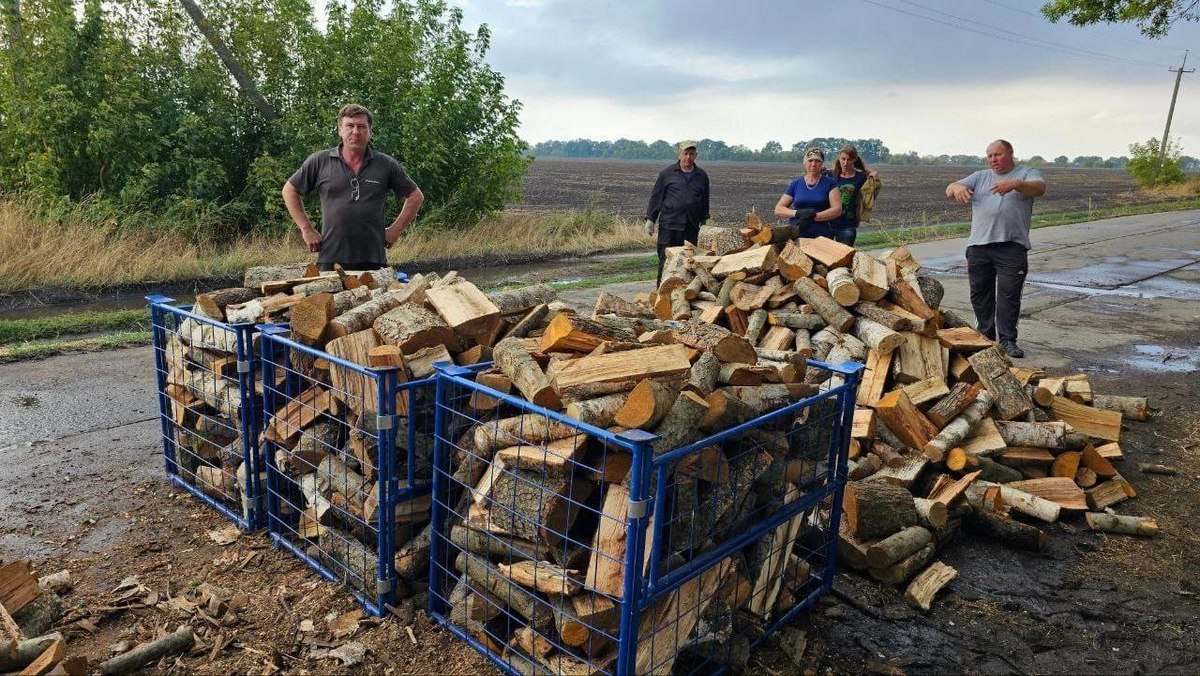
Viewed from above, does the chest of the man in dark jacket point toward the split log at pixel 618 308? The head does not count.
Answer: yes

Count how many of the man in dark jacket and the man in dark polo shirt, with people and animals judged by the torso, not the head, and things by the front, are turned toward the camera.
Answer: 2

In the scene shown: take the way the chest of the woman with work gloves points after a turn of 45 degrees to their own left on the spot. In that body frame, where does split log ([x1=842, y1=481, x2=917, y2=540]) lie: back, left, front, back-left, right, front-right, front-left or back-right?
front-right

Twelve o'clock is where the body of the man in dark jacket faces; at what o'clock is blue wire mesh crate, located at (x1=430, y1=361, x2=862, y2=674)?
The blue wire mesh crate is roughly at 12 o'clock from the man in dark jacket.

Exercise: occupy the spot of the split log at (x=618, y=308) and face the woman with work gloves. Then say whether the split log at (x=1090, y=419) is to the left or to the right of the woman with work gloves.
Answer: right

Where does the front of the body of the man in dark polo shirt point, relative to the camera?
toward the camera

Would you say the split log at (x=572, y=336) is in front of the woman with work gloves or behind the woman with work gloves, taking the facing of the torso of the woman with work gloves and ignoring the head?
in front

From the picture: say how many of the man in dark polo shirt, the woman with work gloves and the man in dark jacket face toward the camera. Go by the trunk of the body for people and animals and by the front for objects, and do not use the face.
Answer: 3

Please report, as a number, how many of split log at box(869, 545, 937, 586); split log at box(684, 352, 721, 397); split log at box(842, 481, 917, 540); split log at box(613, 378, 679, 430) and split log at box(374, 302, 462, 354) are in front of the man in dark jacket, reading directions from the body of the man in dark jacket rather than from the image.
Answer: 5

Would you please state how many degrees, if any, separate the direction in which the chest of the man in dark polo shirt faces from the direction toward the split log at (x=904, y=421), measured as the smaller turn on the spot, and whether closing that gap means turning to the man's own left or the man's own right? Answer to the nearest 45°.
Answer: approximately 45° to the man's own left

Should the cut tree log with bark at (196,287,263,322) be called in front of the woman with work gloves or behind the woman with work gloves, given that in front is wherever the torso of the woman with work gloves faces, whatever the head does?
in front

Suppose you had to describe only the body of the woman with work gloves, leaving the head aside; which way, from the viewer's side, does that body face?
toward the camera

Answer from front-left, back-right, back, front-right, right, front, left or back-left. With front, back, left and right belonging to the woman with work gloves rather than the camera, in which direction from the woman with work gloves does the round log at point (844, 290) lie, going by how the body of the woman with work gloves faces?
front

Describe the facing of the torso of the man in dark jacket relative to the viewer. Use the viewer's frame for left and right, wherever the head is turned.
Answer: facing the viewer
